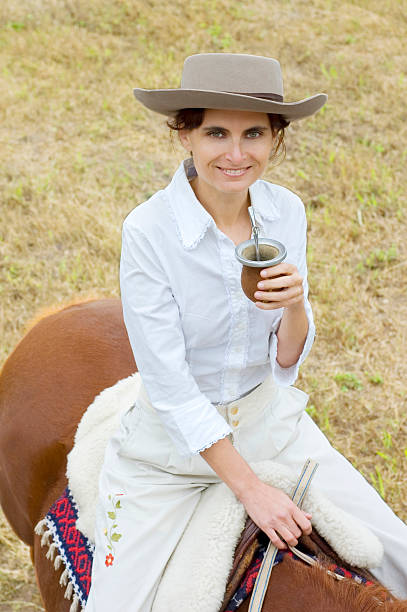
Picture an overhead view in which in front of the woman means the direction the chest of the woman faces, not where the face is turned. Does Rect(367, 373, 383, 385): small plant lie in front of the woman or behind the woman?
behind

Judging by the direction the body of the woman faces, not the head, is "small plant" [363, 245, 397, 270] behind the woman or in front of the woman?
behind

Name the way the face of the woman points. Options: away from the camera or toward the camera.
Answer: toward the camera

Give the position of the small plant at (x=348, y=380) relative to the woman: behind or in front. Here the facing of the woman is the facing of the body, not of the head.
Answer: behind

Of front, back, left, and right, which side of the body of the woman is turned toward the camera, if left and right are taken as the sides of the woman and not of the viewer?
front
